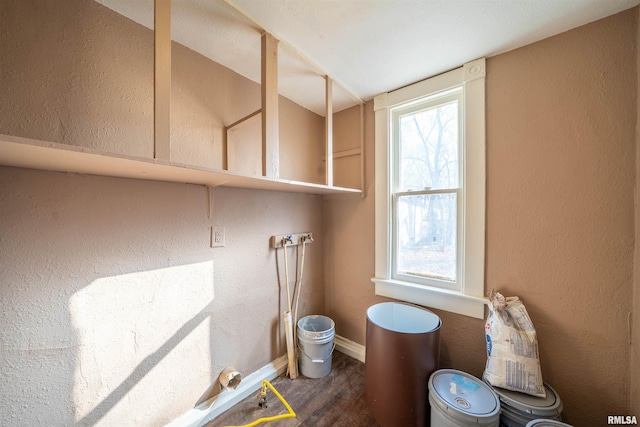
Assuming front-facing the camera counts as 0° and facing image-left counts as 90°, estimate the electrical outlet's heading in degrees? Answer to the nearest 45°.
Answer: approximately 315°

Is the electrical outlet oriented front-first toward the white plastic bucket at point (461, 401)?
yes

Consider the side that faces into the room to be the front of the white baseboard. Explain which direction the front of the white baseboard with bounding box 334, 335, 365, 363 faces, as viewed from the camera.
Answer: facing the viewer and to the left of the viewer

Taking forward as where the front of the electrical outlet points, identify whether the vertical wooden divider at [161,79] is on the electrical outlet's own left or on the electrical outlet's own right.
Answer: on the electrical outlet's own right

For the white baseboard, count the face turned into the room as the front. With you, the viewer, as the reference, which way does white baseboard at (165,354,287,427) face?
facing the viewer and to the right of the viewer

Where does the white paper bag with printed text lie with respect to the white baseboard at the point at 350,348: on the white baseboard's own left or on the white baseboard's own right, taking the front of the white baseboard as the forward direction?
on the white baseboard's own left

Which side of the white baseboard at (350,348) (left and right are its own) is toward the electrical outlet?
front
